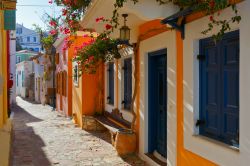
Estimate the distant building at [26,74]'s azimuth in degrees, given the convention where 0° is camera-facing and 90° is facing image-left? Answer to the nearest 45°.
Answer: approximately 45°

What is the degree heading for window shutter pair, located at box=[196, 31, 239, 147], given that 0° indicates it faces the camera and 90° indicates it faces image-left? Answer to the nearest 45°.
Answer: approximately 45°

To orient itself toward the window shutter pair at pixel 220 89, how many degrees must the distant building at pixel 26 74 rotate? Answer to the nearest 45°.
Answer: approximately 45° to its left

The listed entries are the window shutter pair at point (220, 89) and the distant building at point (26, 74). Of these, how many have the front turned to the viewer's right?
0

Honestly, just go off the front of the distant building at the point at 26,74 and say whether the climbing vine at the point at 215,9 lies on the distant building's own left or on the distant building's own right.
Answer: on the distant building's own left

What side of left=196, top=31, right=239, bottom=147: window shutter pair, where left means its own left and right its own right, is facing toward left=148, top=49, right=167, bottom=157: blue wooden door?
right

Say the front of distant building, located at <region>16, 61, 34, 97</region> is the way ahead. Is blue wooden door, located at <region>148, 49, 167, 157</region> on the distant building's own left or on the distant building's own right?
on the distant building's own left
